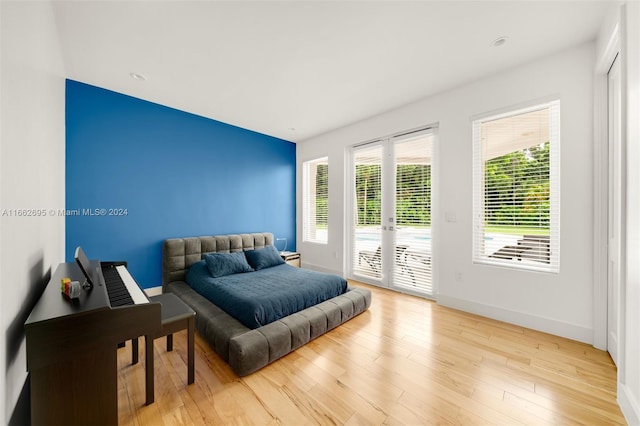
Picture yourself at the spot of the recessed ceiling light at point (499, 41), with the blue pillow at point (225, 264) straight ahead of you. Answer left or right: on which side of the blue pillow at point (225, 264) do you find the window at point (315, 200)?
right

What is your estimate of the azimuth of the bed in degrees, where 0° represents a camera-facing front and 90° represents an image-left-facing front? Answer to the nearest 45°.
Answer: approximately 315°

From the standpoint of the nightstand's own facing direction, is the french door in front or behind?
in front

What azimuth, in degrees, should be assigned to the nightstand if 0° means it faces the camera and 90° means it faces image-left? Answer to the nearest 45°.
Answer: approximately 315°

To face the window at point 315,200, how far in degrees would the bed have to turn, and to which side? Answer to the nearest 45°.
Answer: approximately 90° to its left

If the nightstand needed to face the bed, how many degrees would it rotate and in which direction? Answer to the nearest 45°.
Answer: approximately 45° to its right

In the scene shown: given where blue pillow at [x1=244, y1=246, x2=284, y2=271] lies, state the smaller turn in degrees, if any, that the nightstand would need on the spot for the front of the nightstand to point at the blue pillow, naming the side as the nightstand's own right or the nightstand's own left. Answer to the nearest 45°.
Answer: approximately 90° to the nightstand's own right

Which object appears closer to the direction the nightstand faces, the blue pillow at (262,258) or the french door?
the french door
